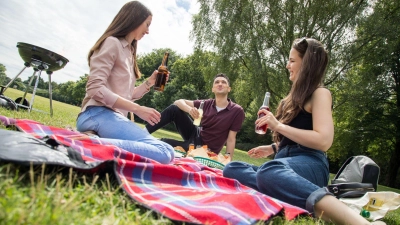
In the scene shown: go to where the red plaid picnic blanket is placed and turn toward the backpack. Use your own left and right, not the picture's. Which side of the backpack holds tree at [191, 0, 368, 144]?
left

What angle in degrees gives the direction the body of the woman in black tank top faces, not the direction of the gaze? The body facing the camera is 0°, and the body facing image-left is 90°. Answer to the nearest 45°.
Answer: approximately 90°

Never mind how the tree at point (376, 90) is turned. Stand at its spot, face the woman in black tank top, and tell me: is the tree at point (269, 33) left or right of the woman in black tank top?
right

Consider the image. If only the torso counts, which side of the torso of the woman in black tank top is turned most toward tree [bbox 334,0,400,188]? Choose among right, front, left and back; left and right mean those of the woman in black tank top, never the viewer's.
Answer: right

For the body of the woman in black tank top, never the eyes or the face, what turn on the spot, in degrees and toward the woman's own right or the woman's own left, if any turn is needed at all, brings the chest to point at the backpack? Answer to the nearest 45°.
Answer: approximately 135° to the woman's own right

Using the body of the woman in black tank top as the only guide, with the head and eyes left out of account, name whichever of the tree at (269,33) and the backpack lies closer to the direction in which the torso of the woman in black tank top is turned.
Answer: the tree

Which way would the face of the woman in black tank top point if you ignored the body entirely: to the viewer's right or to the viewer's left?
to the viewer's left

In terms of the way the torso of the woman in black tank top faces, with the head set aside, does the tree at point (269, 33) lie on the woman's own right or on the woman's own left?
on the woman's own right
